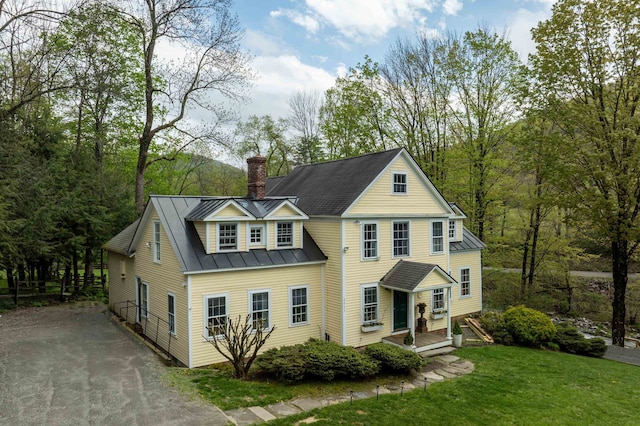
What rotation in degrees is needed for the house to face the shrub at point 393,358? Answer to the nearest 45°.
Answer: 0° — it already faces it

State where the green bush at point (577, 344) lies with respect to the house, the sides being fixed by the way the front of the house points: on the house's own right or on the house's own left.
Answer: on the house's own left

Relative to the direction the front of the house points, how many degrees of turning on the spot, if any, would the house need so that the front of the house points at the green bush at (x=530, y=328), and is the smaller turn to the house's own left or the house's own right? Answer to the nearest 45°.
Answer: approximately 45° to the house's own left

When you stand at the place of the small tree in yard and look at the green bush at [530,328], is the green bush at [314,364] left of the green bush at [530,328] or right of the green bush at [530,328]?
right

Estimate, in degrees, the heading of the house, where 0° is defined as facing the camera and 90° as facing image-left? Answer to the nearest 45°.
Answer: approximately 315°

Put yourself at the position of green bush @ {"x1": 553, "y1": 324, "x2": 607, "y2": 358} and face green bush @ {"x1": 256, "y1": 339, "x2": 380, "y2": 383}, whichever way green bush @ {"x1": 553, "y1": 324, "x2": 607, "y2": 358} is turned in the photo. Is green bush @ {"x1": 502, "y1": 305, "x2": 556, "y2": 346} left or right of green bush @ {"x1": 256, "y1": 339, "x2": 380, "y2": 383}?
right

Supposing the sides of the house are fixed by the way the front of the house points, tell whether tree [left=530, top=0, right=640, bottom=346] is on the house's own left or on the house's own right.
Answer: on the house's own left
